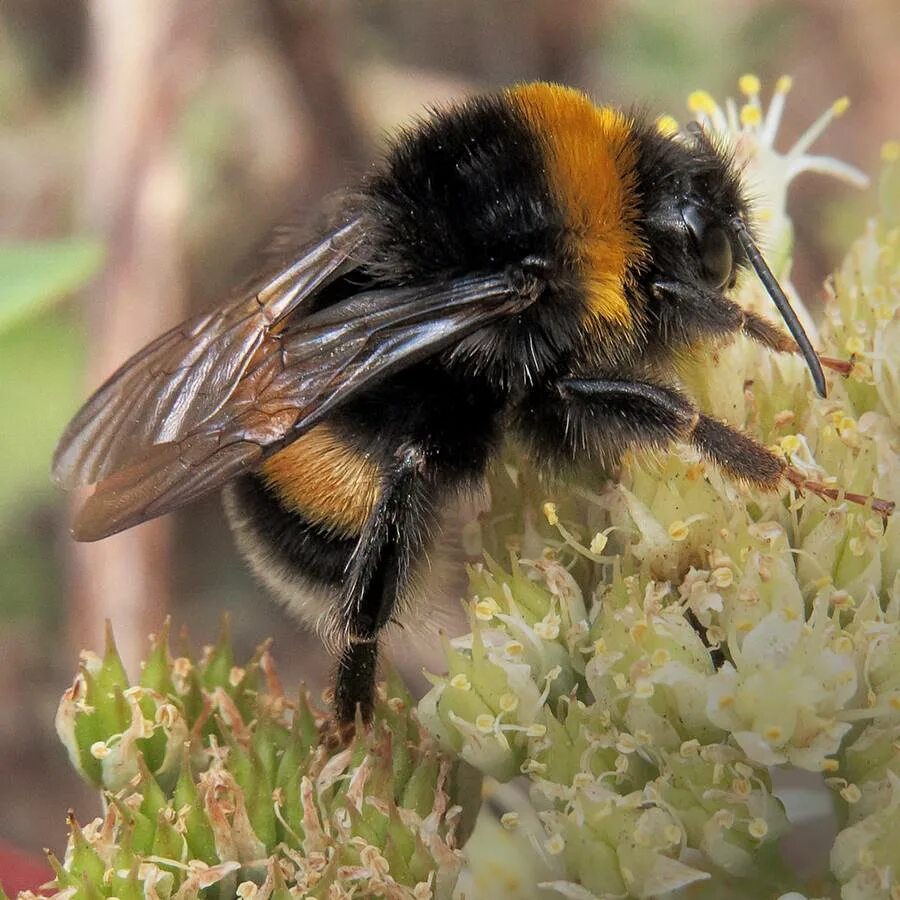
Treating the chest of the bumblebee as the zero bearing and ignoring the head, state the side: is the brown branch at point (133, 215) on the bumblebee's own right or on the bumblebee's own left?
on the bumblebee's own left

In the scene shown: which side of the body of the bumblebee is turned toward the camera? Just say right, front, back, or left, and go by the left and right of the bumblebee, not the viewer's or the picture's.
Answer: right
